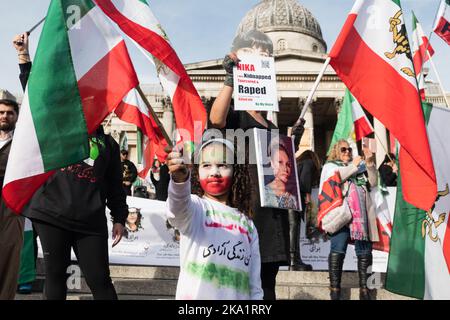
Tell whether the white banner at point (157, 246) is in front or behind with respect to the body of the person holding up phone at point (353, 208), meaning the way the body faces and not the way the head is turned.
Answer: behind

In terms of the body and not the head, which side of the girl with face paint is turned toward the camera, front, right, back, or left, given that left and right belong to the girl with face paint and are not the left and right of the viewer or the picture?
front

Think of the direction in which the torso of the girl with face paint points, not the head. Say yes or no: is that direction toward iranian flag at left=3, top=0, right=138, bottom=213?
no

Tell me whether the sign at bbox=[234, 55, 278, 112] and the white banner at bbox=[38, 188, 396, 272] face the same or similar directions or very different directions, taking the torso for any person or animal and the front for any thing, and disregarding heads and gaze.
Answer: same or similar directions

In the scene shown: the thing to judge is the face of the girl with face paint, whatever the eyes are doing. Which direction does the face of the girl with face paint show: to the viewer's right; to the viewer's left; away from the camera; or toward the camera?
toward the camera

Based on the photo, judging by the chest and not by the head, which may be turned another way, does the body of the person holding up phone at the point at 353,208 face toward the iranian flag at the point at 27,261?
no

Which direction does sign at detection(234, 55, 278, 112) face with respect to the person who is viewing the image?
facing the viewer

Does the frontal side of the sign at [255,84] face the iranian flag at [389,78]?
no

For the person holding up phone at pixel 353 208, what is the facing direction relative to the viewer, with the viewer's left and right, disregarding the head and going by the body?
facing the viewer and to the right of the viewer

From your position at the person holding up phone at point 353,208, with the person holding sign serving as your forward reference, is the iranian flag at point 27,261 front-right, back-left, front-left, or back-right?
front-right

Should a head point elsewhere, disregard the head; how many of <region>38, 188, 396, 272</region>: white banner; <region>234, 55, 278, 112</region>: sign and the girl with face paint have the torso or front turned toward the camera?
3
